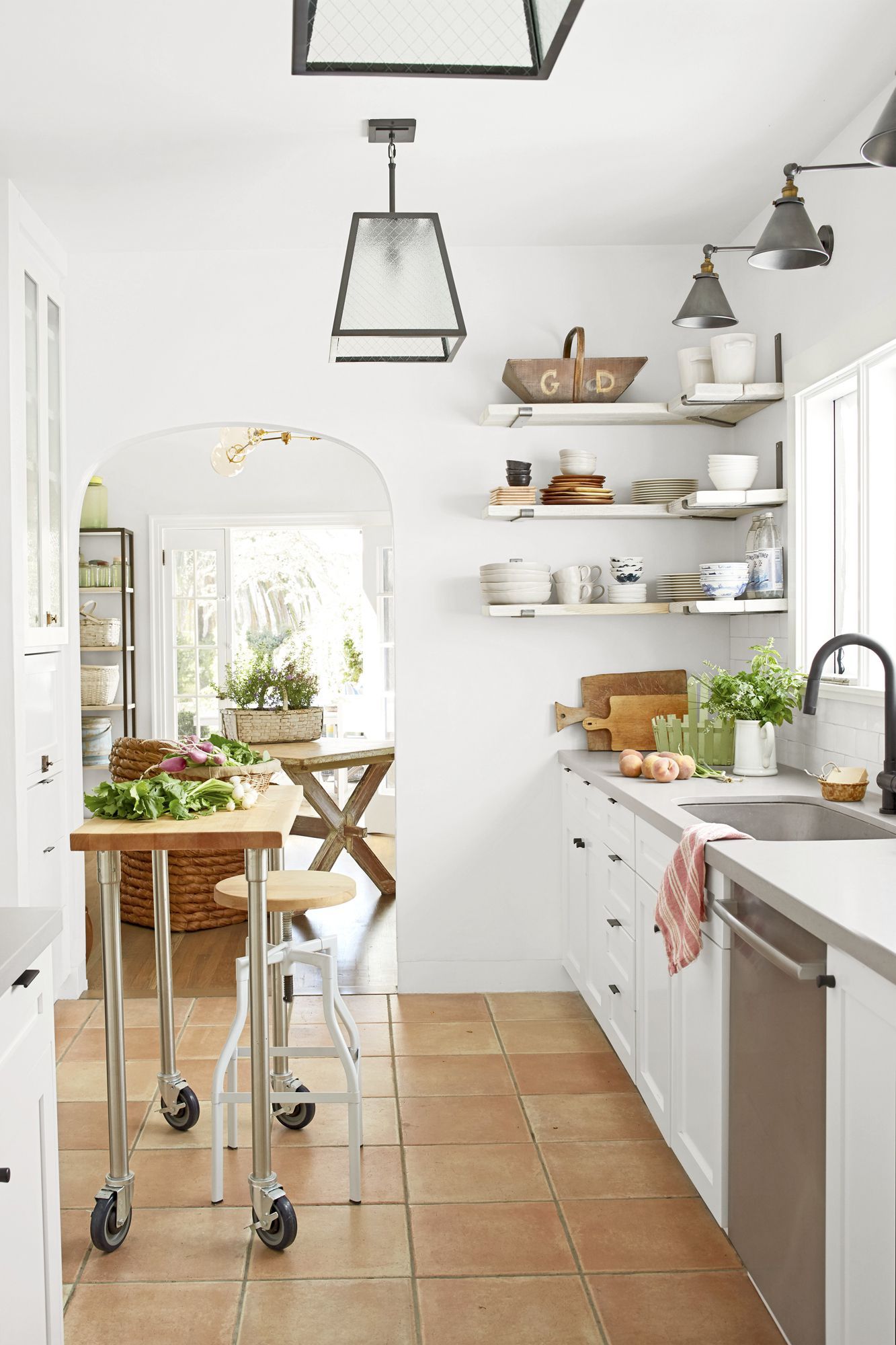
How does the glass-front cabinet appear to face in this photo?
to the viewer's right

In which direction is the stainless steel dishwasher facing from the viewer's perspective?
to the viewer's left

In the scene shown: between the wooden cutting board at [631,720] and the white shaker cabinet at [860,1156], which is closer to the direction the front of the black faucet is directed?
the wooden cutting board

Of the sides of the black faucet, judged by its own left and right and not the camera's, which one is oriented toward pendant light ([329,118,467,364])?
front

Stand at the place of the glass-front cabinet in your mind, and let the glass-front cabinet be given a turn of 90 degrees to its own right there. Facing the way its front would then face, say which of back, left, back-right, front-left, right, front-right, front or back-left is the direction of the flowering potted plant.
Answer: back-left

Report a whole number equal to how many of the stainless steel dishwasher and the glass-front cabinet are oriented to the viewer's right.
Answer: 1

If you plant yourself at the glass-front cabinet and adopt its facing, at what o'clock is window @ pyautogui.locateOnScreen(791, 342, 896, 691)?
The window is roughly at 1 o'clock from the glass-front cabinet.

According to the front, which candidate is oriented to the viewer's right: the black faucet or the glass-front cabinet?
the glass-front cabinet

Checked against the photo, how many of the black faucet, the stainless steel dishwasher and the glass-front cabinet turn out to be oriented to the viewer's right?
1

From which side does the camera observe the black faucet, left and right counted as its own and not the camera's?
left

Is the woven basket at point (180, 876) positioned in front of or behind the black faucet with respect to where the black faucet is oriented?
in front

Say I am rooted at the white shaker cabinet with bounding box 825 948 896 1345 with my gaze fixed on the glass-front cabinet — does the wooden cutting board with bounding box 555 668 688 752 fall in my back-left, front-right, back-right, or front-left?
front-right

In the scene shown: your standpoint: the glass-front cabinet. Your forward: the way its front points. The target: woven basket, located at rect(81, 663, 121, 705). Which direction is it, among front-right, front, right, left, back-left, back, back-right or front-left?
left

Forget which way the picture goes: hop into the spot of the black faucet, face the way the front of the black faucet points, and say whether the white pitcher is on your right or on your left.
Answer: on your right

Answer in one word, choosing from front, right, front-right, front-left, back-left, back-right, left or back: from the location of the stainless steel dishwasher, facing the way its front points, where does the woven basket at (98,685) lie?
front-right

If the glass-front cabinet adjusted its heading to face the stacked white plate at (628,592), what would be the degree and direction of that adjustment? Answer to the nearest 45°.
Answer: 0° — it already faces it
